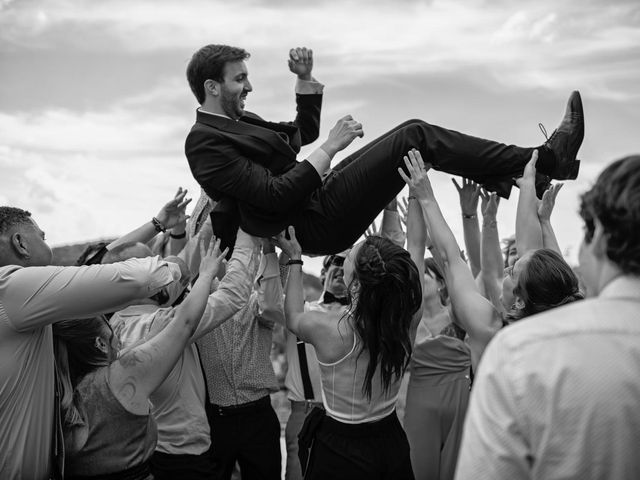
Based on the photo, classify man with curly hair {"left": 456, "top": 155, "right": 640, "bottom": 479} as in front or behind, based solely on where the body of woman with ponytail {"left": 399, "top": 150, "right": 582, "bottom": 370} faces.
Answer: behind

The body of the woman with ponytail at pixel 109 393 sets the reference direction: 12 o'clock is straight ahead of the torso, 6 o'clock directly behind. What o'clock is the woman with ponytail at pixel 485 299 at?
the woman with ponytail at pixel 485 299 is roughly at 2 o'clock from the woman with ponytail at pixel 109 393.

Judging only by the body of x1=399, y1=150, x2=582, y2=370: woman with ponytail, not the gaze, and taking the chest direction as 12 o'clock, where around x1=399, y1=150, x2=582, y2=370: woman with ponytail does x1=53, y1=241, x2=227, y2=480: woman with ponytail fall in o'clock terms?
x1=53, y1=241, x2=227, y2=480: woman with ponytail is roughly at 10 o'clock from x1=399, y1=150, x2=582, y2=370: woman with ponytail.

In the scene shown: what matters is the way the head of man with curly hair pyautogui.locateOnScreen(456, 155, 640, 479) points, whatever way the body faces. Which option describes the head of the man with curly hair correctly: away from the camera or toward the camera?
away from the camera

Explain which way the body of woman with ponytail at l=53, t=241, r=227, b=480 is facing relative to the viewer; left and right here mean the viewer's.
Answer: facing away from the viewer and to the right of the viewer

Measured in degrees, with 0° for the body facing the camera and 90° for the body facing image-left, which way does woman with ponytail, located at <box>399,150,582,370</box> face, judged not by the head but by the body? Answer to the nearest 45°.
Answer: approximately 135°

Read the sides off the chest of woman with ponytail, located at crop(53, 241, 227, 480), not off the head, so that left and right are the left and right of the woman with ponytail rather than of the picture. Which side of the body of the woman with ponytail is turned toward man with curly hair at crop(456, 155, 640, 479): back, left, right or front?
right
